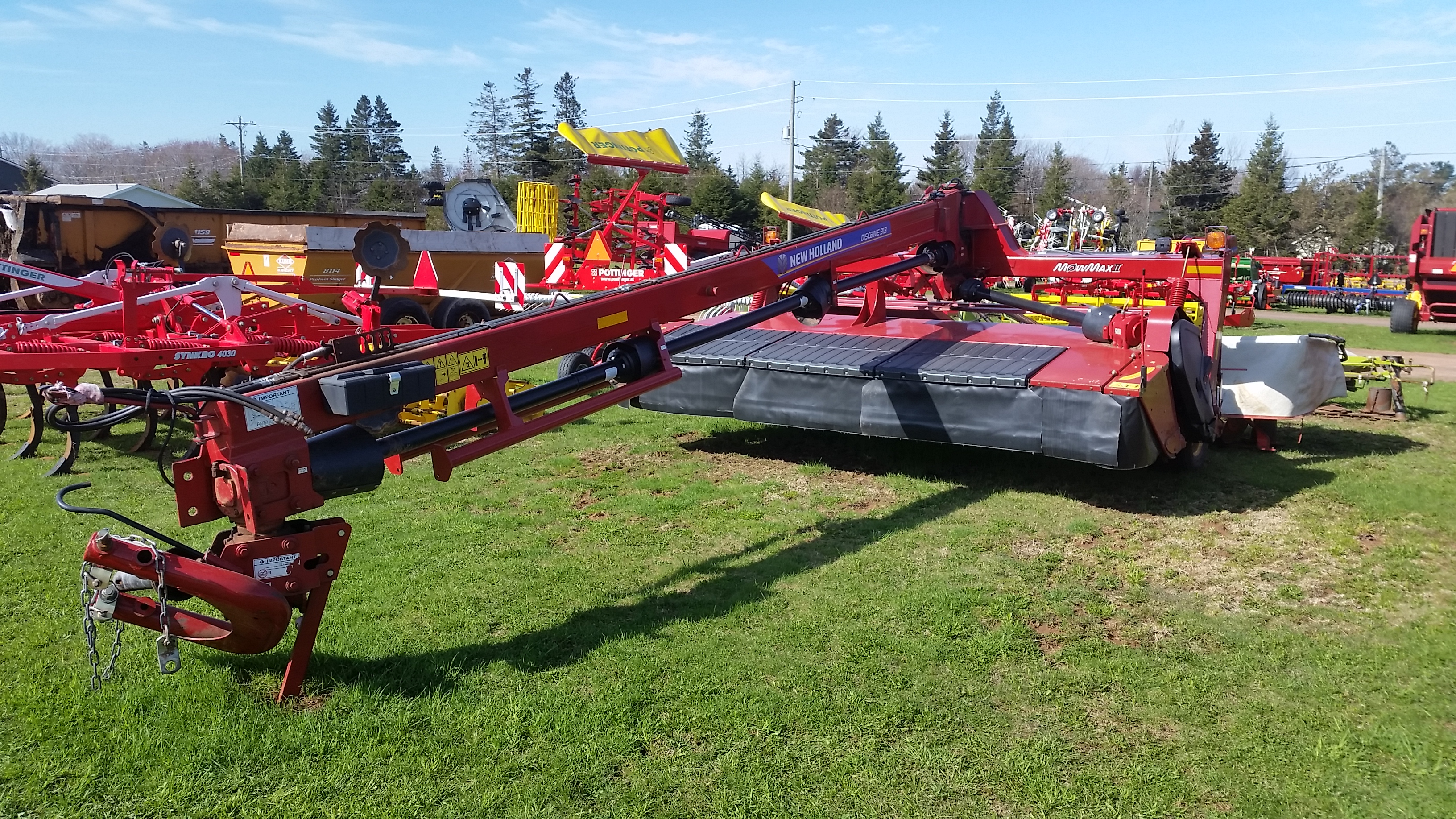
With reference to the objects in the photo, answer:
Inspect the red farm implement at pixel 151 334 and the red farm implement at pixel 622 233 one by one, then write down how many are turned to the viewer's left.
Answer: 1

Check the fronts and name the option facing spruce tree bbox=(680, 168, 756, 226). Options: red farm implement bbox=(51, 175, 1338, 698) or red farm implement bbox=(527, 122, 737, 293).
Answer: red farm implement bbox=(527, 122, 737, 293)

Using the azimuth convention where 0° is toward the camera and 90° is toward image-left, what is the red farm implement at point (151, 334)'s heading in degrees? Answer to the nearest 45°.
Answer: approximately 90°

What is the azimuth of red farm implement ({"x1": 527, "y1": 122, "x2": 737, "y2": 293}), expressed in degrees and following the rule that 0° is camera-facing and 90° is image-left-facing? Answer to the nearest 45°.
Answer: approximately 180°

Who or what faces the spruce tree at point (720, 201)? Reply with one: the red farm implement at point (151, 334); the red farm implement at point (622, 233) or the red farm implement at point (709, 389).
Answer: the red farm implement at point (622, 233)

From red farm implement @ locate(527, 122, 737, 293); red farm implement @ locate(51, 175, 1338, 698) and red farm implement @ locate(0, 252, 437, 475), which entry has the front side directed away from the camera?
red farm implement @ locate(527, 122, 737, 293)

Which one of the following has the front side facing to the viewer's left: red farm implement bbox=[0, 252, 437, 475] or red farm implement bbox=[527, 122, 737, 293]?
red farm implement bbox=[0, 252, 437, 475]

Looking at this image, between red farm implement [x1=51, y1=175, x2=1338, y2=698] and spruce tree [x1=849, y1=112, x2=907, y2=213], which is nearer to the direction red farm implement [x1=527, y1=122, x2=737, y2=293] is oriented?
the spruce tree

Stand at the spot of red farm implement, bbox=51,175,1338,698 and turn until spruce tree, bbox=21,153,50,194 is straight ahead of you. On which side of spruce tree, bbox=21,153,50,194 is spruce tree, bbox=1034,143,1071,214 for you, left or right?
right
